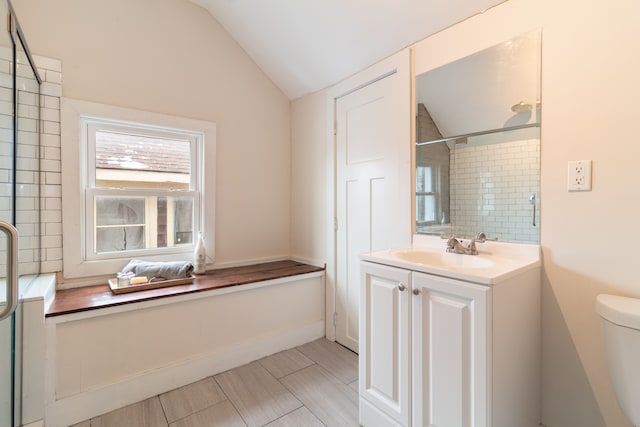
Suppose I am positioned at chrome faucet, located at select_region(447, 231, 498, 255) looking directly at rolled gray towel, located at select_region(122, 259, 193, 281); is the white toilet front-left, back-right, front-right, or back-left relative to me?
back-left

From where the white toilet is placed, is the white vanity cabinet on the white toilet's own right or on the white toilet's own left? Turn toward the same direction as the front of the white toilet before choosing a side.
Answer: on the white toilet's own right

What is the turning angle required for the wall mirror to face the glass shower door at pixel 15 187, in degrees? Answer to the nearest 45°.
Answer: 0° — it already faces it

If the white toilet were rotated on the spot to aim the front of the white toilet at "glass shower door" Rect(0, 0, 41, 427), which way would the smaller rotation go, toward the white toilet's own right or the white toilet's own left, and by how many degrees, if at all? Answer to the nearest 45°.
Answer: approximately 45° to the white toilet's own right

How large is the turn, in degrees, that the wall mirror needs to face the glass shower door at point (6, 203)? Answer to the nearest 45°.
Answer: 0° — it already faces it

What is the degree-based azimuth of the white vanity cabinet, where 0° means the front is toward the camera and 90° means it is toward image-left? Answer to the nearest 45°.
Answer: approximately 45°

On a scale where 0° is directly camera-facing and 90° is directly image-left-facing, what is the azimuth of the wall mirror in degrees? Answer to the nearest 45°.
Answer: approximately 45°
